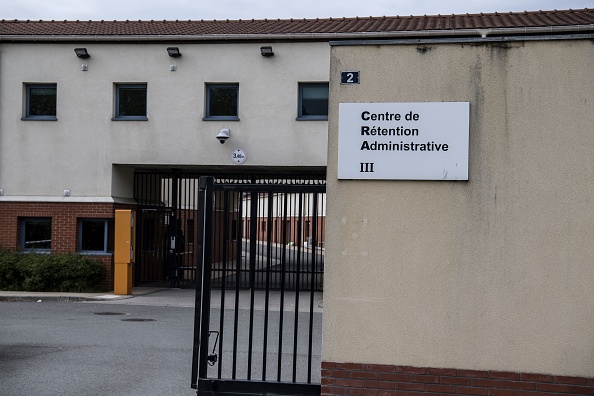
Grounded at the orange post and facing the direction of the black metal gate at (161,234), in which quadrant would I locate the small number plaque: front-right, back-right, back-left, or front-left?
back-right

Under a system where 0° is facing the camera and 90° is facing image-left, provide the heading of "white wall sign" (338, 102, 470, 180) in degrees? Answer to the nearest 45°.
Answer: approximately 0°

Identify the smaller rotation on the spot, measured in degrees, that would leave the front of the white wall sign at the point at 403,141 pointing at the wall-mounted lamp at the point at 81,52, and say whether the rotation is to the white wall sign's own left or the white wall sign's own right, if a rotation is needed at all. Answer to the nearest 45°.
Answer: approximately 135° to the white wall sign's own right

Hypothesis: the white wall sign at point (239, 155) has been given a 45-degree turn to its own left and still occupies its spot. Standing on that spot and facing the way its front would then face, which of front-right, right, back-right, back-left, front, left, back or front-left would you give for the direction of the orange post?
back-right

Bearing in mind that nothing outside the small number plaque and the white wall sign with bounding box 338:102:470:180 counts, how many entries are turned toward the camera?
2
